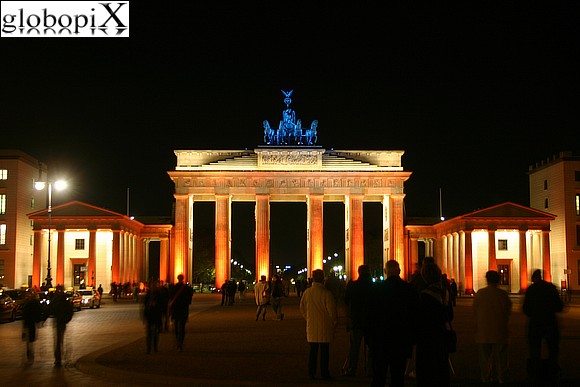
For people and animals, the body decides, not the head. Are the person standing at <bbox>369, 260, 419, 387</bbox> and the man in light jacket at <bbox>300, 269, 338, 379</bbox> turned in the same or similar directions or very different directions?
same or similar directions

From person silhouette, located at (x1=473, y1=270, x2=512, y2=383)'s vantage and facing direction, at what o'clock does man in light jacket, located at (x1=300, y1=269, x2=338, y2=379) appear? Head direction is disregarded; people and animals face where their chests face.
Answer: The man in light jacket is roughly at 9 o'clock from the person silhouette.

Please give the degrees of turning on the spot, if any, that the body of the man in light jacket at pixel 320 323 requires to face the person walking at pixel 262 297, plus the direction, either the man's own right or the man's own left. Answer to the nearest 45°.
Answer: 0° — they already face them

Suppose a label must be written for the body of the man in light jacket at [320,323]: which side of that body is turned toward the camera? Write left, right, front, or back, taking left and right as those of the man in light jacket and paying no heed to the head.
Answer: back

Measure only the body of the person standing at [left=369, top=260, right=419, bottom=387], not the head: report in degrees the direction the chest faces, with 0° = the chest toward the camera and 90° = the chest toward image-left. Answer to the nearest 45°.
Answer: approximately 180°

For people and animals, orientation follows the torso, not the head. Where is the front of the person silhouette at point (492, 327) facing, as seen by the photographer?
facing away from the viewer

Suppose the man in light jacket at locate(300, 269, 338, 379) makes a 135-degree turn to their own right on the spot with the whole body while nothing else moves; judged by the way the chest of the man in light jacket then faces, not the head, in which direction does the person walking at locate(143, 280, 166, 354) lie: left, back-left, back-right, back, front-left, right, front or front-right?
back

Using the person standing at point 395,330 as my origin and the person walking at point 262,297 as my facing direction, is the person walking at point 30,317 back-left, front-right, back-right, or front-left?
front-left

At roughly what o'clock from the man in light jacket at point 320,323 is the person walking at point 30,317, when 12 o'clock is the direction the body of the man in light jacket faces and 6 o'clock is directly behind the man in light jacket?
The person walking is roughly at 10 o'clock from the man in light jacket.

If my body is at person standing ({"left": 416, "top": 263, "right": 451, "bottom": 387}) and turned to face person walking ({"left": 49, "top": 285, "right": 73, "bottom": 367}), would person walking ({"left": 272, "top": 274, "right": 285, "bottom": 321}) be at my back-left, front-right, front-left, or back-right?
front-right

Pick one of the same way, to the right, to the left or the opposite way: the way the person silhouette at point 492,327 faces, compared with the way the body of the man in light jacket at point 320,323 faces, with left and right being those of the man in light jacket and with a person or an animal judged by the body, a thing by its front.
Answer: the same way

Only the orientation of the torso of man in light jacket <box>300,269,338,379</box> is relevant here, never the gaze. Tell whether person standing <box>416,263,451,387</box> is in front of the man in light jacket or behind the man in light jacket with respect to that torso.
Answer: behind

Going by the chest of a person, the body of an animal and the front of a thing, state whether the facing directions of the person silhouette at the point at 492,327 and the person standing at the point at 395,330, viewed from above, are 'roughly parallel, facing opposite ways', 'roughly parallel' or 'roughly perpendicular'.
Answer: roughly parallel

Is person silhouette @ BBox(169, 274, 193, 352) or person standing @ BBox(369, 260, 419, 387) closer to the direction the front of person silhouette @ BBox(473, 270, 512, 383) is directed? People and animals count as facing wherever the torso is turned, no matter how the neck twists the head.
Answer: the person silhouette

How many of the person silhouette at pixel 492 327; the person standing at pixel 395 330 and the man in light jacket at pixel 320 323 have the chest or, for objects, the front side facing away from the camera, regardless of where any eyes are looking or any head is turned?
3

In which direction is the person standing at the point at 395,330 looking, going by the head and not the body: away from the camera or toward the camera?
away from the camera
